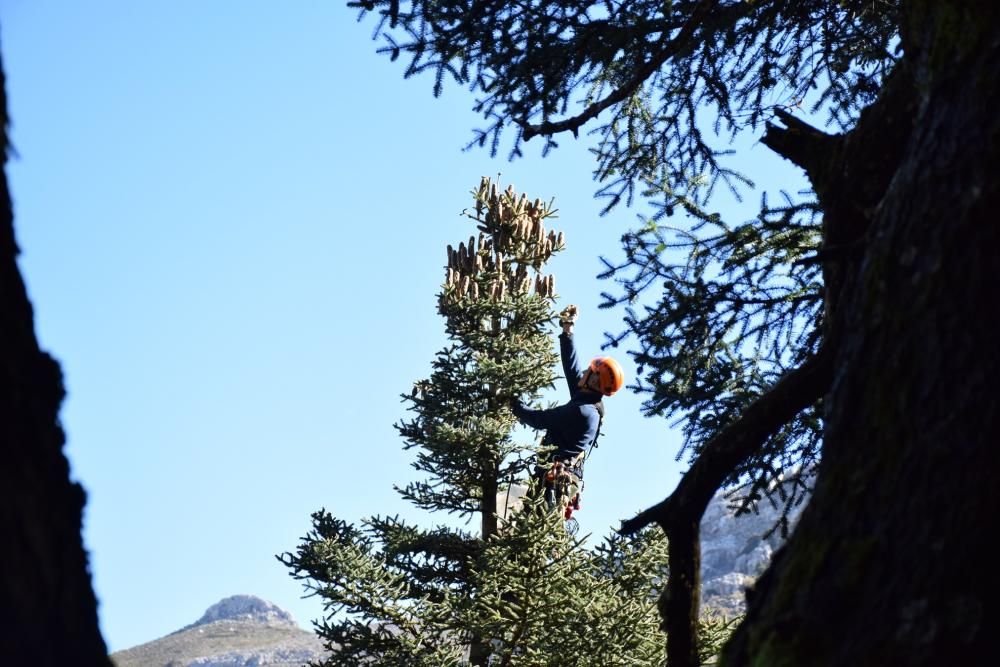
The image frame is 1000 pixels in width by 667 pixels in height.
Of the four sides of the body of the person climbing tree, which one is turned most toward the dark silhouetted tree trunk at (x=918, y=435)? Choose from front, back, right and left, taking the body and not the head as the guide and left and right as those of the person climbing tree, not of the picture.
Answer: left

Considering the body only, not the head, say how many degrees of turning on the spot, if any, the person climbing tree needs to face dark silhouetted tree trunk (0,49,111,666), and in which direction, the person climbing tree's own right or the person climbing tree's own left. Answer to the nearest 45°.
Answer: approximately 90° to the person climbing tree's own left

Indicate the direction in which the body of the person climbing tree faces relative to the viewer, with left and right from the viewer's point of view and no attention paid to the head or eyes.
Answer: facing to the left of the viewer

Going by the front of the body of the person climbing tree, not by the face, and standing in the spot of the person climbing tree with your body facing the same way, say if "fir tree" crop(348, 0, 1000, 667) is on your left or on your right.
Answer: on your left
